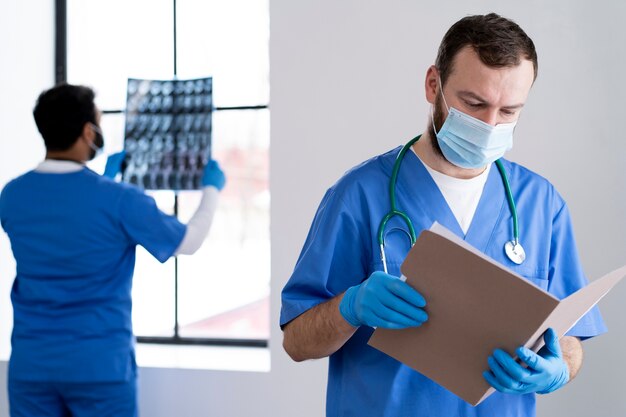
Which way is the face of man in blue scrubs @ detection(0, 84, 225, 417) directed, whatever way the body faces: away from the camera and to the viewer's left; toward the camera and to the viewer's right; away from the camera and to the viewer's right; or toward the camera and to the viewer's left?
away from the camera and to the viewer's right

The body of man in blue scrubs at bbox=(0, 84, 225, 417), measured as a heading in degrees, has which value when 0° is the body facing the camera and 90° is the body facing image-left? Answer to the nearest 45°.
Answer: approximately 225°

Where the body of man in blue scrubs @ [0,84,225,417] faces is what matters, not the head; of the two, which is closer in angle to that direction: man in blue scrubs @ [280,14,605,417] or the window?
the window

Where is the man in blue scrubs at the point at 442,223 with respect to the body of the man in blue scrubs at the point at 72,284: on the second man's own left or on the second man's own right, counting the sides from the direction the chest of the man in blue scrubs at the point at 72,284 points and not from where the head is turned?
on the second man's own right

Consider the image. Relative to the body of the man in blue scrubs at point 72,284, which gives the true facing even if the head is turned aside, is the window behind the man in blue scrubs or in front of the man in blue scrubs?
in front
